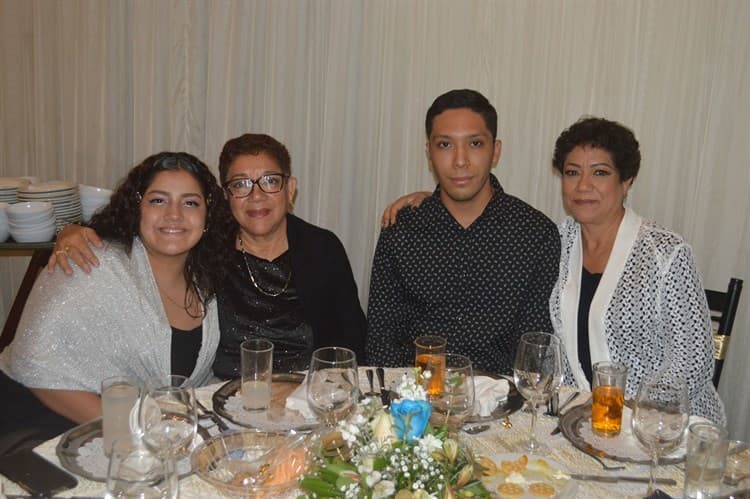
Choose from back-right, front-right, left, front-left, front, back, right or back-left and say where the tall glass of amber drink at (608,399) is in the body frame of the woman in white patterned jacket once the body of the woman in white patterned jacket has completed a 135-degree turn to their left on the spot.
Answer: right

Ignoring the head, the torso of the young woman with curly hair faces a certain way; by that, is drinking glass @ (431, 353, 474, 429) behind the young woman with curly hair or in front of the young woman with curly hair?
in front

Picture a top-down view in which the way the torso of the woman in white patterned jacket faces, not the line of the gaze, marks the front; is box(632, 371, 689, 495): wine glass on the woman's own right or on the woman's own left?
on the woman's own left

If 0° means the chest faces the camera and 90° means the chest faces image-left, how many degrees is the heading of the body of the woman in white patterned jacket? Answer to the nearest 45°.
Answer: approximately 45°

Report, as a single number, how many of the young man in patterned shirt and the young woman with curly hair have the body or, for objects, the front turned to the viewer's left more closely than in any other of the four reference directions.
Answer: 0

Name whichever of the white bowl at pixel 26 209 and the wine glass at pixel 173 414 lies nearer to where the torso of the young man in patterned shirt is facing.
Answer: the wine glass

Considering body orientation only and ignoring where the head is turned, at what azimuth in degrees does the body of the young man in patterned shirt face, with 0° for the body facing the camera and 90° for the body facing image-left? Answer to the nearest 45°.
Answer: approximately 0°

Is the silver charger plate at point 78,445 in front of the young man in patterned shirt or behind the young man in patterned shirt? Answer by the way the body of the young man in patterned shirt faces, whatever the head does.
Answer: in front

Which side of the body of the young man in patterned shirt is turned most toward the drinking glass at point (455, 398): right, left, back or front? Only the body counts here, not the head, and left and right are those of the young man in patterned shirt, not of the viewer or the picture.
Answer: front

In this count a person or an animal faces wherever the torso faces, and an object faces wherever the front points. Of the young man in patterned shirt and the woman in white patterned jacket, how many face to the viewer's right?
0

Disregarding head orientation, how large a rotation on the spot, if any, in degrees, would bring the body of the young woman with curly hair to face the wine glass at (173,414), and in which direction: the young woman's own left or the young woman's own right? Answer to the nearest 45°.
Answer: approximately 45° to the young woman's own right

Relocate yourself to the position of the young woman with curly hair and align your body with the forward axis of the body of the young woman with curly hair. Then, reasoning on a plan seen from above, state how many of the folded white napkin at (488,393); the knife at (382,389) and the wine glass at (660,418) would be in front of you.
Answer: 3
